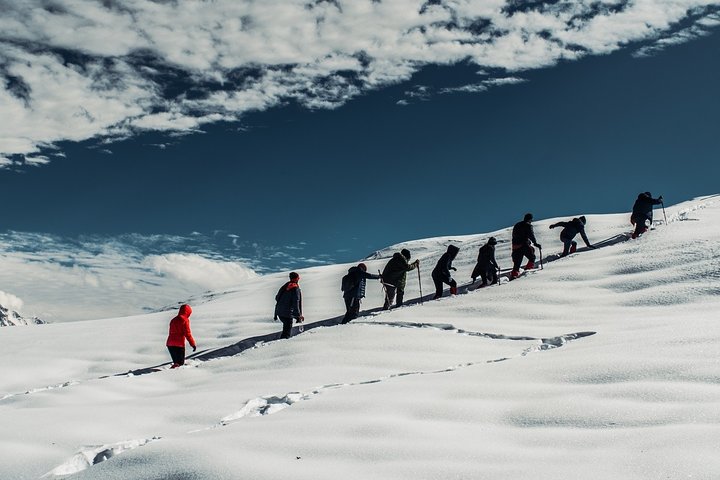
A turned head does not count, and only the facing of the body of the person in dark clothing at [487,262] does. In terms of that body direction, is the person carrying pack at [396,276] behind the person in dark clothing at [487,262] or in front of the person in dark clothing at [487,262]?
behind

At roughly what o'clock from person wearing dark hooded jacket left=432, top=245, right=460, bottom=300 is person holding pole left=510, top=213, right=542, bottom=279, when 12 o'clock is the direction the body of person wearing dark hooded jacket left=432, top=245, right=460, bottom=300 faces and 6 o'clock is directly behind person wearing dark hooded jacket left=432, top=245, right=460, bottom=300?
person holding pole left=510, top=213, right=542, bottom=279 is roughly at 11 o'clock from person wearing dark hooded jacket left=432, top=245, right=460, bottom=300.

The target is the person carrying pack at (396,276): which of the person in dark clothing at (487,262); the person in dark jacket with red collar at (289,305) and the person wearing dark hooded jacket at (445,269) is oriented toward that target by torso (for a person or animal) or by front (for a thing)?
the person in dark jacket with red collar at (289,305)

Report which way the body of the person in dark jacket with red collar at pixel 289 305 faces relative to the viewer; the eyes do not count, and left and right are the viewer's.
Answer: facing away from the viewer and to the right of the viewer

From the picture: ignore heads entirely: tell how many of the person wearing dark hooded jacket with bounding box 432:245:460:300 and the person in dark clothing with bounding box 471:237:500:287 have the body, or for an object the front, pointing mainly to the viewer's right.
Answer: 2

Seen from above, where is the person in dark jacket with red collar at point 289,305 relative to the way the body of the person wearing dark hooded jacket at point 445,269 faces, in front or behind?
behind

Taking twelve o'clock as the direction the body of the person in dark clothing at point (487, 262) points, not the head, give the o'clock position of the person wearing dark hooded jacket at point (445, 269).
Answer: the person wearing dark hooded jacket at point (445, 269) is roughly at 5 o'clock from the person in dark clothing at point (487, 262).

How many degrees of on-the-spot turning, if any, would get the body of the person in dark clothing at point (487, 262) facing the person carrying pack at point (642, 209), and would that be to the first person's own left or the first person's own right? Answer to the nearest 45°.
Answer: approximately 45° to the first person's own left

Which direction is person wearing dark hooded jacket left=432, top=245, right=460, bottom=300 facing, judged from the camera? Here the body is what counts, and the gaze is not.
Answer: to the viewer's right

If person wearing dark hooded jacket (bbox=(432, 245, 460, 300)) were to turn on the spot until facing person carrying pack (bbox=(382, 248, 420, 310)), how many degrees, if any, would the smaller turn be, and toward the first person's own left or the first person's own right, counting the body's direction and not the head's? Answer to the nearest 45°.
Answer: approximately 180°

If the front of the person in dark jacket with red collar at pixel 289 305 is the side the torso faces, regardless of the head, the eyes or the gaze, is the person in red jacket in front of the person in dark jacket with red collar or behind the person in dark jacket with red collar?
behind

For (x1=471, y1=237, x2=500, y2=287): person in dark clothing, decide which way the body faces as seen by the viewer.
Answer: to the viewer's right

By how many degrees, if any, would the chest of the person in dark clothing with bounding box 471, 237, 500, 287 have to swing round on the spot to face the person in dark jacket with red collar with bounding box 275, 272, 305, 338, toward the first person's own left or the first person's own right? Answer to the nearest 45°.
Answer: approximately 135° to the first person's own right

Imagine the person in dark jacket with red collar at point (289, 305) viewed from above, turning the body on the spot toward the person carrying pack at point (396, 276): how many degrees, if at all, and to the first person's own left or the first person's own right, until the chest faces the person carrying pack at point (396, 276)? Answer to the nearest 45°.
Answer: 0° — they already face them
